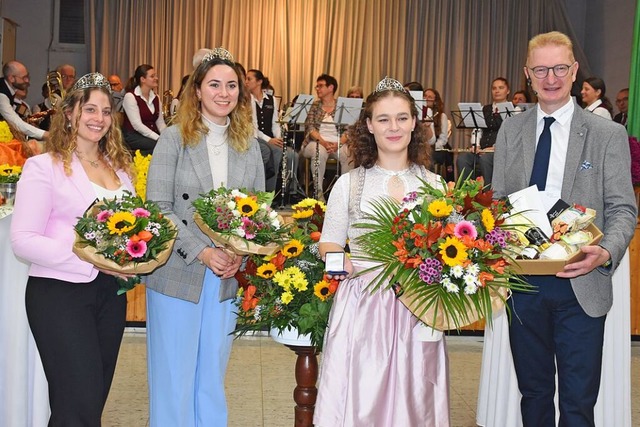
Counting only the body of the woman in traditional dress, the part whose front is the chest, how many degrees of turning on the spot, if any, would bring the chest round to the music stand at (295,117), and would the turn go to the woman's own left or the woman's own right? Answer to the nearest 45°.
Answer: approximately 180°

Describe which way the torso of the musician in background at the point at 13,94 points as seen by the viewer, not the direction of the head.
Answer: to the viewer's right

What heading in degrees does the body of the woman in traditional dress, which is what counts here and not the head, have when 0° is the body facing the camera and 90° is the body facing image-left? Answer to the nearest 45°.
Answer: approximately 0°

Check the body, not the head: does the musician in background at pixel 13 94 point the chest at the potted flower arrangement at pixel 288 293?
no

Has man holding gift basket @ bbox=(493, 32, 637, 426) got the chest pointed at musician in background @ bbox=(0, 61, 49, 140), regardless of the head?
no

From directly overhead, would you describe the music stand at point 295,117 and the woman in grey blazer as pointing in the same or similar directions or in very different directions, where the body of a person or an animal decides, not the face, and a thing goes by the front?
very different directions

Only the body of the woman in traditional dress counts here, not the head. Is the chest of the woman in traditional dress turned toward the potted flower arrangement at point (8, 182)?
no

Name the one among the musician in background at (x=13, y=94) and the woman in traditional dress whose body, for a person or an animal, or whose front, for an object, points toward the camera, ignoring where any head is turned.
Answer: the woman in traditional dress

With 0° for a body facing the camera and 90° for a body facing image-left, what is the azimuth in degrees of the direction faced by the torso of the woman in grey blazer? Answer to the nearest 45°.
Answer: approximately 315°

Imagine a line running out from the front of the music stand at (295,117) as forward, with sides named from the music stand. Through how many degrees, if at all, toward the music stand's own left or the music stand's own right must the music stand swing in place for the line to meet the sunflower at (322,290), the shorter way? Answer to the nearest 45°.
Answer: approximately 135° to the music stand's own left

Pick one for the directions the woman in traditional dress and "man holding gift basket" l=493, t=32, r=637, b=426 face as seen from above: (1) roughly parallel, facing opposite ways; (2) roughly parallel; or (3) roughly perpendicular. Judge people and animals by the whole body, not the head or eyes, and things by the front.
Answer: roughly parallel

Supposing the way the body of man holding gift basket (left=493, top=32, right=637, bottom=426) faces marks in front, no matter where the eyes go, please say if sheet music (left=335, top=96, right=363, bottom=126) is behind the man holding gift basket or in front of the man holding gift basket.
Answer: behind

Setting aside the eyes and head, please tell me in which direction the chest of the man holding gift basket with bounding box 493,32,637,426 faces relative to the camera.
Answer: toward the camera

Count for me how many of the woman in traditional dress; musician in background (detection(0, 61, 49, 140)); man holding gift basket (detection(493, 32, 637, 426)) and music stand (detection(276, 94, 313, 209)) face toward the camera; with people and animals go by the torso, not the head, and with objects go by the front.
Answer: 2

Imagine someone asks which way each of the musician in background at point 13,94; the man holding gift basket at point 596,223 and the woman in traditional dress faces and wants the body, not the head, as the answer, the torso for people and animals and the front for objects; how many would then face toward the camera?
2

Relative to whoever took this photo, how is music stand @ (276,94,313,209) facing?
facing away from the viewer and to the left of the viewer

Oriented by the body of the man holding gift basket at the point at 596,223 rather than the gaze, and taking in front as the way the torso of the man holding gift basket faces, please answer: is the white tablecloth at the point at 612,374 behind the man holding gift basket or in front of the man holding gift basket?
behind
